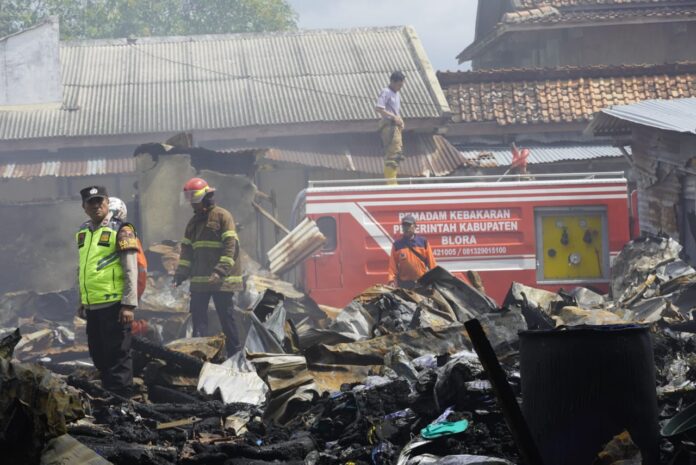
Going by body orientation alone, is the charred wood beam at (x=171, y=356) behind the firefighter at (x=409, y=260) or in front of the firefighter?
in front

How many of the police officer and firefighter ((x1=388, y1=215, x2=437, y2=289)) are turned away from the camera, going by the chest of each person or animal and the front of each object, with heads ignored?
0

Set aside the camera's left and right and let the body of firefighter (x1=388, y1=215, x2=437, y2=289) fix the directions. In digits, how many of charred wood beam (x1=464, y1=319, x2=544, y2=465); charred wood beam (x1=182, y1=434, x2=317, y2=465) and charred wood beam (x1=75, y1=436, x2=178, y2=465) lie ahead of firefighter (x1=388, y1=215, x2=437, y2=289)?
3

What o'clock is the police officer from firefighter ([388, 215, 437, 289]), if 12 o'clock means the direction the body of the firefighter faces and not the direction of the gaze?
The police officer is roughly at 1 o'clock from the firefighter.

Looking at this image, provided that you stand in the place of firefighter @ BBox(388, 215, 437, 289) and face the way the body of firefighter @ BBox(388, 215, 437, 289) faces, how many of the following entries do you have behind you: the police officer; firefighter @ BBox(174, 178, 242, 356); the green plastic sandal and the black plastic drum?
0

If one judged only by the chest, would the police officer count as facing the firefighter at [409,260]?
no

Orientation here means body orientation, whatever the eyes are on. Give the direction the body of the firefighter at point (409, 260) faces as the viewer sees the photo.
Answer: toward the camera

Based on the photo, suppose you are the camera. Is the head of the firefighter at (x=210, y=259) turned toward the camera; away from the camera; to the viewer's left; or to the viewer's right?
to the viewer's left

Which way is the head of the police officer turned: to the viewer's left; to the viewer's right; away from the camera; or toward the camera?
toward the camera

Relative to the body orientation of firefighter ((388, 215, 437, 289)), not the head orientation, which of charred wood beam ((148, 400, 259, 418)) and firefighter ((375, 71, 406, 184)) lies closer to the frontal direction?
the charred wood beam

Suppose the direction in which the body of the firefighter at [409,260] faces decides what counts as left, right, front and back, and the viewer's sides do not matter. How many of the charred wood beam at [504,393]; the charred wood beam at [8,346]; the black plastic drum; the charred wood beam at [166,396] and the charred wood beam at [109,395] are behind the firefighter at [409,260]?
0

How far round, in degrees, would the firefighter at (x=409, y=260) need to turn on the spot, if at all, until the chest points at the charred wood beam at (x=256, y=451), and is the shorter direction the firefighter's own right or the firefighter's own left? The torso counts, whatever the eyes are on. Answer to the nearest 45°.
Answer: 0° — they already face it

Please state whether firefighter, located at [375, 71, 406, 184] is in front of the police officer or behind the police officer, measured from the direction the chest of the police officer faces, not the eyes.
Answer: behind

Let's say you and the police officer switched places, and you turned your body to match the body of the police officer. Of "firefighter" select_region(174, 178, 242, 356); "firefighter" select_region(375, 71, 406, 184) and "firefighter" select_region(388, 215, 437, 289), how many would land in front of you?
0

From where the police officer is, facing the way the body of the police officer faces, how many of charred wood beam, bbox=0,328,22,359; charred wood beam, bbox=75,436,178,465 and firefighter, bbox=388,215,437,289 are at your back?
1

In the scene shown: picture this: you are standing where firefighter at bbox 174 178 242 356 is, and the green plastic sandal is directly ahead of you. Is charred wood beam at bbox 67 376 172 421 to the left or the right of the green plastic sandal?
right

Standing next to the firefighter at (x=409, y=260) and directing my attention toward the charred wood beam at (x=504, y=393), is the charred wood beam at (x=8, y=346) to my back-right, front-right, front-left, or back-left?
front-right

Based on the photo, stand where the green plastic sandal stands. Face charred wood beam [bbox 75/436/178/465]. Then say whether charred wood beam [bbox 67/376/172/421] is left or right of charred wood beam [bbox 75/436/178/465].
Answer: right

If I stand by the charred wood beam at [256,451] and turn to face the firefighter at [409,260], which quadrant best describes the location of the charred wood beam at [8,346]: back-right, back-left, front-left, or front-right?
back-left

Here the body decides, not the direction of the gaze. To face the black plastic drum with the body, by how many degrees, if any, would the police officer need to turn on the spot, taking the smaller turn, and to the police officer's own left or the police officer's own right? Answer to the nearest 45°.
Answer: approximately 90° to the police officer's own left

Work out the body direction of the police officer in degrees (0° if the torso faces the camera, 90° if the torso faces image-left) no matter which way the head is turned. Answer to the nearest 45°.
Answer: approximately 45°
